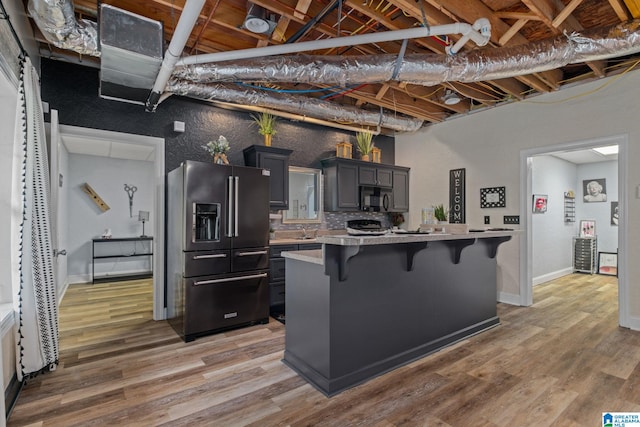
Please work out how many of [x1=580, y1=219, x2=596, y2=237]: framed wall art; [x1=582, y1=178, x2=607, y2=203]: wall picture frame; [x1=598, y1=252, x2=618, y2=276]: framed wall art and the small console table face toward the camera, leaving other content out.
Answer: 4

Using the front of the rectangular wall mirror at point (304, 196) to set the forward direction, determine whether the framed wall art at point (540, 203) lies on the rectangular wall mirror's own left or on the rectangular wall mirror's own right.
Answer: on the rectangular wall mirror's own left

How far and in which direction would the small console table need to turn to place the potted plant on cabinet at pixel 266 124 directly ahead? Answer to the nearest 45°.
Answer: approximately 45° to its left

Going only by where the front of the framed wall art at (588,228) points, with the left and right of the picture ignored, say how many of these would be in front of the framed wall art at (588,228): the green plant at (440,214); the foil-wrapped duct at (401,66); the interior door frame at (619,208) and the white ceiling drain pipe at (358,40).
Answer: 4

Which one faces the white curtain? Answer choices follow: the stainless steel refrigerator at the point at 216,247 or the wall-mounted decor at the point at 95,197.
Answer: the wall-mounted decor

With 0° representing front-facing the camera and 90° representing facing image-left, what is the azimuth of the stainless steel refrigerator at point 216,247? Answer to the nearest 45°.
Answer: approximately 315°

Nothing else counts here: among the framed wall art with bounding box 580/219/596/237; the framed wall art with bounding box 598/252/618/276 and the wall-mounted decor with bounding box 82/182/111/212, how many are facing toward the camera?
3

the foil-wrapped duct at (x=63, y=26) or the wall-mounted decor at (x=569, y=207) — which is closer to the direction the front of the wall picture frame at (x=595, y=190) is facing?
the foil-wrapped duct

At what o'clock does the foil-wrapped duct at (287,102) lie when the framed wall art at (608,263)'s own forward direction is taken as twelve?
The foil-wrapped duct is roughly at 1 o'clock from the framed wall art.

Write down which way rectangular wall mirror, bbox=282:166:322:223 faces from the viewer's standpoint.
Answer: facing the viewer and to the right of the viewer

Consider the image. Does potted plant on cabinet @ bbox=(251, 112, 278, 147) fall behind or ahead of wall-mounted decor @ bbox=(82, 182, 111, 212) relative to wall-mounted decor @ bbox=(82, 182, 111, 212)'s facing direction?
ahead

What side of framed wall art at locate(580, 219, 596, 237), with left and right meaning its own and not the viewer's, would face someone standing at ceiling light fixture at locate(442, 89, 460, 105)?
front

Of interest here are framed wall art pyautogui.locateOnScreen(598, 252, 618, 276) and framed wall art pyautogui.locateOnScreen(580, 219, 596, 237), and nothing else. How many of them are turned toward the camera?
2

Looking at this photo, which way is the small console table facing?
toward the camera

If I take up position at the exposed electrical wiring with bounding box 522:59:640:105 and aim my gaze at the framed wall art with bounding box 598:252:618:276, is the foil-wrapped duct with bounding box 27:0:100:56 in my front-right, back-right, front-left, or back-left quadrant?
back-left

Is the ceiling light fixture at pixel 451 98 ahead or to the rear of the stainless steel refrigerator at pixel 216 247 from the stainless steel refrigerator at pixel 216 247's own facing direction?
ahead

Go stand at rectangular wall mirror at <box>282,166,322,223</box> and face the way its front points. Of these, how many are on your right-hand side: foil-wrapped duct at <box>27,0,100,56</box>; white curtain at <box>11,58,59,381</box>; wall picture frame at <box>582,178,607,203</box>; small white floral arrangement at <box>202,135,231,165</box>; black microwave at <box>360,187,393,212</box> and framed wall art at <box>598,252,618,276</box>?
3
